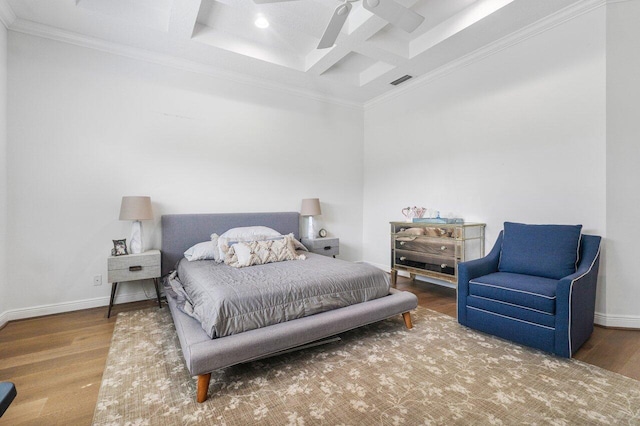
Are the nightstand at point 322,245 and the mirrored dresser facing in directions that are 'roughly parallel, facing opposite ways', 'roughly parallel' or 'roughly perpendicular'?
roughly perpendicular

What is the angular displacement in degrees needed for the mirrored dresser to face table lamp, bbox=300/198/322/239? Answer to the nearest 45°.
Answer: approximately 45° to its right

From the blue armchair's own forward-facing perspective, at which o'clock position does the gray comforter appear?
The gray comforter is roughly at 2 o'clock from the blue armchair.

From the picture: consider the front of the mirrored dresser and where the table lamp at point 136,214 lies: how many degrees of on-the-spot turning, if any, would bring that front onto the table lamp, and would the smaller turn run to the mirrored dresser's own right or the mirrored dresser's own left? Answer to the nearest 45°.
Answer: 0° — it already faces it

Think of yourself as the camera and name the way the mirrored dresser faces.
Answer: facing the viewer and to the left of the viewer

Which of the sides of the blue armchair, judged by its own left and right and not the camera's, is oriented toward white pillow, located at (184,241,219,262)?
right

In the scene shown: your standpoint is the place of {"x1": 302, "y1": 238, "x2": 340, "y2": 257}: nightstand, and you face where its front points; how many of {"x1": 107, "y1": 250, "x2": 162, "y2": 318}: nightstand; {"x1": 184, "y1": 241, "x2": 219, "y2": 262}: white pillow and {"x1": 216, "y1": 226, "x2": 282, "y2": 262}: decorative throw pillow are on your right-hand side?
3

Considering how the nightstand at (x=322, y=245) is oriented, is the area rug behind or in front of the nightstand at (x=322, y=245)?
in front

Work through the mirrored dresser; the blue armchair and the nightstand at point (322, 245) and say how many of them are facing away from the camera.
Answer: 0

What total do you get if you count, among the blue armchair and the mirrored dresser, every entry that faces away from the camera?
0

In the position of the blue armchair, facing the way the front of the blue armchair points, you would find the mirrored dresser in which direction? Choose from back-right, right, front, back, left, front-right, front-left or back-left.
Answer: right

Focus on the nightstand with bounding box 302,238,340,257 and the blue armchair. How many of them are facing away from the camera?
0

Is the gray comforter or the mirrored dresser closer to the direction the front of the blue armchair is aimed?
the gray comforter

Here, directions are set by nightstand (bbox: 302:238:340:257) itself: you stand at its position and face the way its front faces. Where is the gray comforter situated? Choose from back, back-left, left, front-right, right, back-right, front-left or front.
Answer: front-right

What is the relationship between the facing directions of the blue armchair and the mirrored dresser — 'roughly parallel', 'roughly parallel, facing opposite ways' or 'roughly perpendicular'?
roughly parallel
